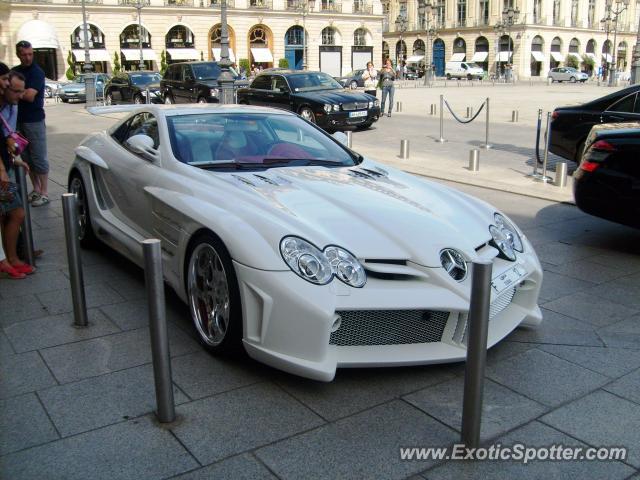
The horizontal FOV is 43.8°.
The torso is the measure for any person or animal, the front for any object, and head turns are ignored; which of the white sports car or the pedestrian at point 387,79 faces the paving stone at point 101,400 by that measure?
the pedestrian

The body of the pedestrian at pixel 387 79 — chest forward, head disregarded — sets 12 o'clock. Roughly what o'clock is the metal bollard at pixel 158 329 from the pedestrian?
The metal bollard is roughly at 12 o'clock from the pedestrian.

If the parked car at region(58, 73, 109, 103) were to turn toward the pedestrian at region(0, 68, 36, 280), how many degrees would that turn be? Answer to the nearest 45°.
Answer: approximately 45° to its left

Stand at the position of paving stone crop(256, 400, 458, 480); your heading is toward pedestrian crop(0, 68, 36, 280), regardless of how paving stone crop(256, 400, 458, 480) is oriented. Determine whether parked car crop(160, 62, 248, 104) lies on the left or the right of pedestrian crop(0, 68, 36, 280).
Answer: right

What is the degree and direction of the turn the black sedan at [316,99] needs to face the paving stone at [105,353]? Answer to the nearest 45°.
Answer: approximately 45° to its right

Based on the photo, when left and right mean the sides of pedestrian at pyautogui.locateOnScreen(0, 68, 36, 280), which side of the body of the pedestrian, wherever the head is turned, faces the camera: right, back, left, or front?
right

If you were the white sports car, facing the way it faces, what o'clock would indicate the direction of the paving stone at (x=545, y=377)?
The paving stone is roughly at 11 o'clock from the white sports car.
